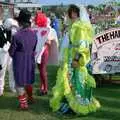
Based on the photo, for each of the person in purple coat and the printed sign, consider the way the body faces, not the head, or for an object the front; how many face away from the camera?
1

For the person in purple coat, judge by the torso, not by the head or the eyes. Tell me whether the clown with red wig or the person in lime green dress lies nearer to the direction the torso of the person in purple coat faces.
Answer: the clown with red wig

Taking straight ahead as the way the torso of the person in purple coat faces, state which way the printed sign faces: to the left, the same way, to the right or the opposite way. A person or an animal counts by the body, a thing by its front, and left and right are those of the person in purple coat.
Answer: the opposite way

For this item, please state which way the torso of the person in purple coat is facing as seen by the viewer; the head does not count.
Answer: away from the camera

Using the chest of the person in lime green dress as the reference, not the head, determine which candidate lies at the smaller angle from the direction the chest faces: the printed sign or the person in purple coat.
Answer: the person in purple coat
